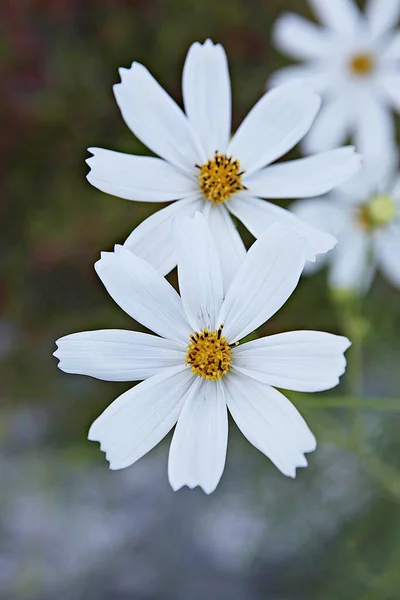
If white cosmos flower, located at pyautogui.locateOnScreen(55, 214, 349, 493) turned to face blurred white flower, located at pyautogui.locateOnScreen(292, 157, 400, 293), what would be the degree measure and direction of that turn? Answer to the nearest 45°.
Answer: approximately 135° to its left

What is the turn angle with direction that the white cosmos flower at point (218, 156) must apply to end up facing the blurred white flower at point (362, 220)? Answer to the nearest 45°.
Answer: approximately 135° to its left

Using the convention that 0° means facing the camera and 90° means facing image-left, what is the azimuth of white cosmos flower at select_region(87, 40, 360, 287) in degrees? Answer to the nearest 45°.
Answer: approximately 0°

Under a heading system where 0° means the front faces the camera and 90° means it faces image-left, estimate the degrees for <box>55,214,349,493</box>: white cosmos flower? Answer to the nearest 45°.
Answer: approximately 0°
